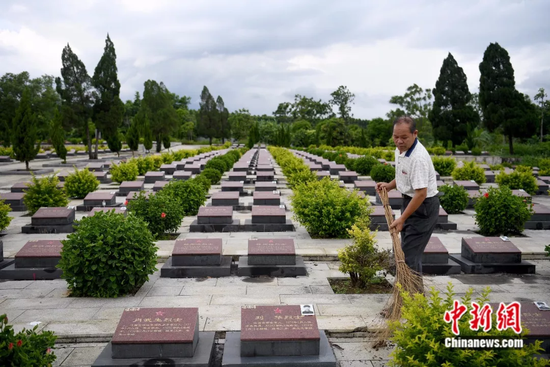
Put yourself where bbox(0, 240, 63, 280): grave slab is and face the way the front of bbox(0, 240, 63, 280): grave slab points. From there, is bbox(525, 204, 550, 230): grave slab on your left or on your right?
on your left

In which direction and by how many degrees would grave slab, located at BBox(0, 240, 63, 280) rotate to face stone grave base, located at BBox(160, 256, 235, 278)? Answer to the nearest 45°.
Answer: approximately 45° to its left

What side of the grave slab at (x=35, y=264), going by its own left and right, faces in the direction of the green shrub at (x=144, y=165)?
back

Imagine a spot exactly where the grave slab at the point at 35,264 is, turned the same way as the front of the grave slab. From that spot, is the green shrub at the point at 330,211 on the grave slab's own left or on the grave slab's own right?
on the grave slab's own left

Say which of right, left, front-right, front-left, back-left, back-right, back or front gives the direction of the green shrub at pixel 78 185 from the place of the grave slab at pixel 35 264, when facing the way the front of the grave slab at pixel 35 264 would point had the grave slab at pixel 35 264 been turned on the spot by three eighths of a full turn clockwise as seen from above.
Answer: front-right

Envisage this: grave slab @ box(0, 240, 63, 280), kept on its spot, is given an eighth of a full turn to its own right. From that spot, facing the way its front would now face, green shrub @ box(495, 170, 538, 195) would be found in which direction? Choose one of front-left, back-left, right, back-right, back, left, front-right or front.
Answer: back-left

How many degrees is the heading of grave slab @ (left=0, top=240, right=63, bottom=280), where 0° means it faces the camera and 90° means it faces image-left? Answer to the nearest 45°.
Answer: approximately 0°

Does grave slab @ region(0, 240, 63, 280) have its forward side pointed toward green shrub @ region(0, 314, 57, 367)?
yes

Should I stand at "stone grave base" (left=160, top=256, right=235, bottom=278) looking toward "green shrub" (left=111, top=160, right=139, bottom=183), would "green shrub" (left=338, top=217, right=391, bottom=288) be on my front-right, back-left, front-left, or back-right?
back-right

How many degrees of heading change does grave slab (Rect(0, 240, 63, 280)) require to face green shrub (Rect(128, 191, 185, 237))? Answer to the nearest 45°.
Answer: approximately 135° to its left

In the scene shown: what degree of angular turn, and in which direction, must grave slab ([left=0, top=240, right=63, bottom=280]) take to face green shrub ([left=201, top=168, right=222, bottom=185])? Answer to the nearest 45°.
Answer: approximately 135° to its left

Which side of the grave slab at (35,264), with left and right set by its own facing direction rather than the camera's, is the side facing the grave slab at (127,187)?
back

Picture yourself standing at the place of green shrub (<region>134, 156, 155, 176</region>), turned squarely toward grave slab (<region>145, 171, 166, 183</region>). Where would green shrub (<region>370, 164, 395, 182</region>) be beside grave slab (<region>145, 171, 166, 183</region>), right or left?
left

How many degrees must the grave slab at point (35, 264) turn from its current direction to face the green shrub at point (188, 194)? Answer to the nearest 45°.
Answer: approximately 135° to its left

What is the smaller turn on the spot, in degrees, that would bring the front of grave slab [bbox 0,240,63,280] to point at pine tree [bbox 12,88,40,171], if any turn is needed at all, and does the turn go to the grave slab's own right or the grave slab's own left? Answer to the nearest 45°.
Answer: approximately 180°

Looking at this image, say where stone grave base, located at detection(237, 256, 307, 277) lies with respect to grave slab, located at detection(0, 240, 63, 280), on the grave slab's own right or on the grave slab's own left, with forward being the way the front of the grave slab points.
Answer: on the grave slab's own left
